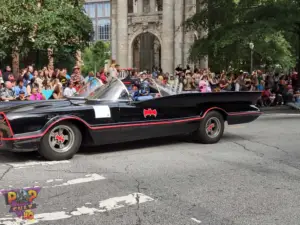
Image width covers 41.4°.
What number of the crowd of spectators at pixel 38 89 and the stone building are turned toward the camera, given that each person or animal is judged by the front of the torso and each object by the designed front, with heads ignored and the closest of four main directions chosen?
2

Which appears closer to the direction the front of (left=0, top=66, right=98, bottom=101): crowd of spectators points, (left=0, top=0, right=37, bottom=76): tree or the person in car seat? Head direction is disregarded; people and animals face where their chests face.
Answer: the person in car seat

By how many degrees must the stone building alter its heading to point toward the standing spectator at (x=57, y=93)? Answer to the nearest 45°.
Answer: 0° — it already faces them

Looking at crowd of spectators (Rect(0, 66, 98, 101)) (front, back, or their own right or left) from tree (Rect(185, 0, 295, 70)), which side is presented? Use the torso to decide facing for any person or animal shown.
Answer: left

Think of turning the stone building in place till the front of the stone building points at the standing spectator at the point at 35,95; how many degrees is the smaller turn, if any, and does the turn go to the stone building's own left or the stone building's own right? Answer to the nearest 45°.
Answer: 0° — it already faces them

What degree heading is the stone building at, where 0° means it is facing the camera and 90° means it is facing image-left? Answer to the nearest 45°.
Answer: approximately 0°
